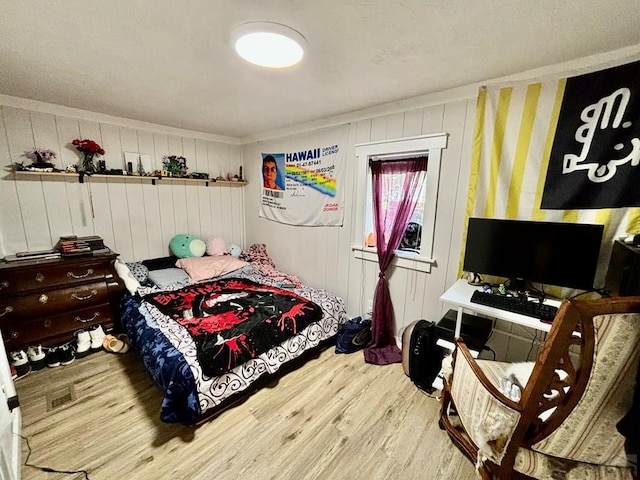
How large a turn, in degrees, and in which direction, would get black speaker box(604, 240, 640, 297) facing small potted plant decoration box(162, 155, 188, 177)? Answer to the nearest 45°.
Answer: approximately 45° to its right

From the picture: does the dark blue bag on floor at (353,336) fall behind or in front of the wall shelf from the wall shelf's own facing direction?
in front

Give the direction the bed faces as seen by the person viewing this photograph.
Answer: facing the viewer and to the right of the viewer

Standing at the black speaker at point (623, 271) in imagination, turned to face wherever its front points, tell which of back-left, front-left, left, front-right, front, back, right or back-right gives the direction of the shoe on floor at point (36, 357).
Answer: front

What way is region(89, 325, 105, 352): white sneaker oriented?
toward the camera

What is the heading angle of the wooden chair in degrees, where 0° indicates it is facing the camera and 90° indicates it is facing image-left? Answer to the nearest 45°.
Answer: approximately 135°

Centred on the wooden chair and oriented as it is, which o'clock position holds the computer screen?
The computer screen is roughly at 1 o'clock from the wooden chair.

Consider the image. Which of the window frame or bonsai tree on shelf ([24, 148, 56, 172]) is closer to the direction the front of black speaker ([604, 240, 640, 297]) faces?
the bonsai tree on shelf

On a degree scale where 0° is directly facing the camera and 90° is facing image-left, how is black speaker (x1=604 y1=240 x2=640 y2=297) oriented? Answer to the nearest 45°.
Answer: approximately 45°

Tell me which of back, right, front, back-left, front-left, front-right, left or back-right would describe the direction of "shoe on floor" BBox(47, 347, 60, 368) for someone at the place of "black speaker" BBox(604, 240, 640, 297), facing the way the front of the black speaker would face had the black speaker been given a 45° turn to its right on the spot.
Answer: front-left

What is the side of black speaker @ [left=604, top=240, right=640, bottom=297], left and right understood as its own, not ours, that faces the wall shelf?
front

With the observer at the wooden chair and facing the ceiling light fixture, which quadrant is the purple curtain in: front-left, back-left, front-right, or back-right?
front-right

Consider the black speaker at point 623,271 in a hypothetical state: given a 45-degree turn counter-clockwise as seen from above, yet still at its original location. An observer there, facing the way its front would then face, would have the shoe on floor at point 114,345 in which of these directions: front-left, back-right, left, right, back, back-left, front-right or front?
front-right

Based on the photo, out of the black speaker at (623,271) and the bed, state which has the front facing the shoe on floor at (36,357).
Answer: the black speaker

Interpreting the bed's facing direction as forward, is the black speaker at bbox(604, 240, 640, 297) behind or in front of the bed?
in front
